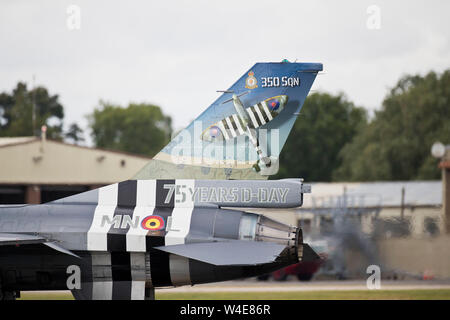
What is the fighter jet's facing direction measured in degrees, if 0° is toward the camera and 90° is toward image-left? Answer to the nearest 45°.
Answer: approximately 90°
